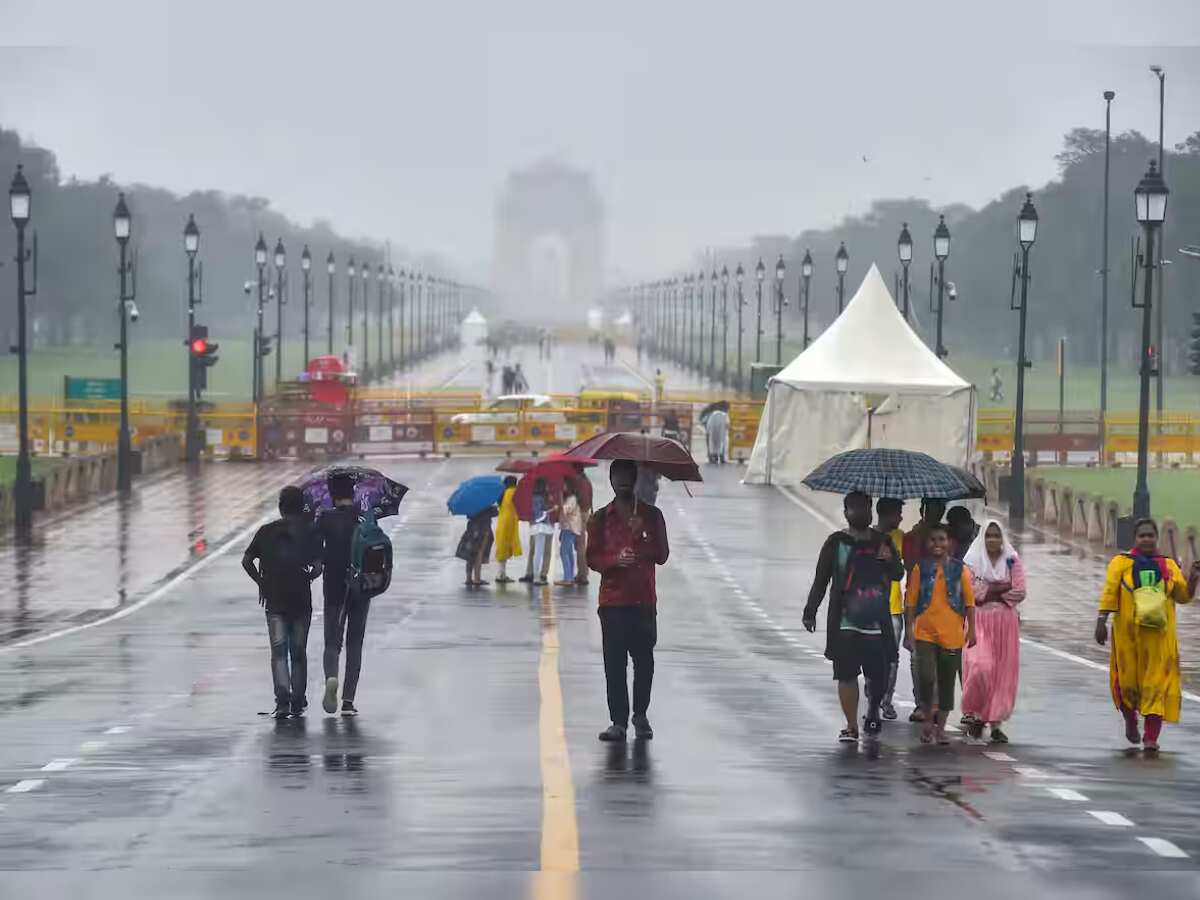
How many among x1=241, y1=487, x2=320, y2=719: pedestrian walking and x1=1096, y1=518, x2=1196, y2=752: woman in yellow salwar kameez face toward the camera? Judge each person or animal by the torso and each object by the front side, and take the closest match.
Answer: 1

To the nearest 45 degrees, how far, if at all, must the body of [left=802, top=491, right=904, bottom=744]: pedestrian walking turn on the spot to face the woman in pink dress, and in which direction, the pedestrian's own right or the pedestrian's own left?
approximately 135° to the pedestrian's own left

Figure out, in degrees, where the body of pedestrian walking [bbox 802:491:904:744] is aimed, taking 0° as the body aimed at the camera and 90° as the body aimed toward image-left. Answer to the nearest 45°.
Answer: approximately 0°

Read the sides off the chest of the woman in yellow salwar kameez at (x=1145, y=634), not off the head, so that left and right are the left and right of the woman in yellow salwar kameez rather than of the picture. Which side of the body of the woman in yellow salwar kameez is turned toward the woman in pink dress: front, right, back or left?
right

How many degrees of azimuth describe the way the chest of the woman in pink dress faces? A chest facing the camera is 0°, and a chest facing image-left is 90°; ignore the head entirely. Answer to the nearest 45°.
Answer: approximately 0°

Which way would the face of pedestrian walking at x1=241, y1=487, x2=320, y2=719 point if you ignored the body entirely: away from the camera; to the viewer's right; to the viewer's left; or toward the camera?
away from the camera

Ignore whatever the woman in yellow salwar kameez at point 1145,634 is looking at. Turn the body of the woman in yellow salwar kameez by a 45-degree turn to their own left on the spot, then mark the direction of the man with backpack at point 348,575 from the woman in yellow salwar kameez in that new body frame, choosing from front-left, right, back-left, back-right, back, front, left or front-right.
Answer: back-right

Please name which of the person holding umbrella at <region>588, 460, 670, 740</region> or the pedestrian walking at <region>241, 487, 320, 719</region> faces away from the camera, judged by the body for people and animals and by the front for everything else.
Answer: the pedestrian walking

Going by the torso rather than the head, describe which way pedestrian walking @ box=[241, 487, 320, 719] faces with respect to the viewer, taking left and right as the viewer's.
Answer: facing away from the viewer

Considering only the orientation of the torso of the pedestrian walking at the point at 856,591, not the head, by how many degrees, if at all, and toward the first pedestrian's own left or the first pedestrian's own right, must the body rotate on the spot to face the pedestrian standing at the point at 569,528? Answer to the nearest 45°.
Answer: approximately 180°

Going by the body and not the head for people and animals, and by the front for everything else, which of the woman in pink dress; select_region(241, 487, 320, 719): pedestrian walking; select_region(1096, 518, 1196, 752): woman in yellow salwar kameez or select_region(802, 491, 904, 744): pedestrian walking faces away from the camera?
select_region(241, 487, 320, 719): pedestrian walking

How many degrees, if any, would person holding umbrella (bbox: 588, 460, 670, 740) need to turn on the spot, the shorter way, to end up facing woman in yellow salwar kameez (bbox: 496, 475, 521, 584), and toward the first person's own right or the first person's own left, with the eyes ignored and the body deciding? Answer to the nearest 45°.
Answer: approximately 180°
